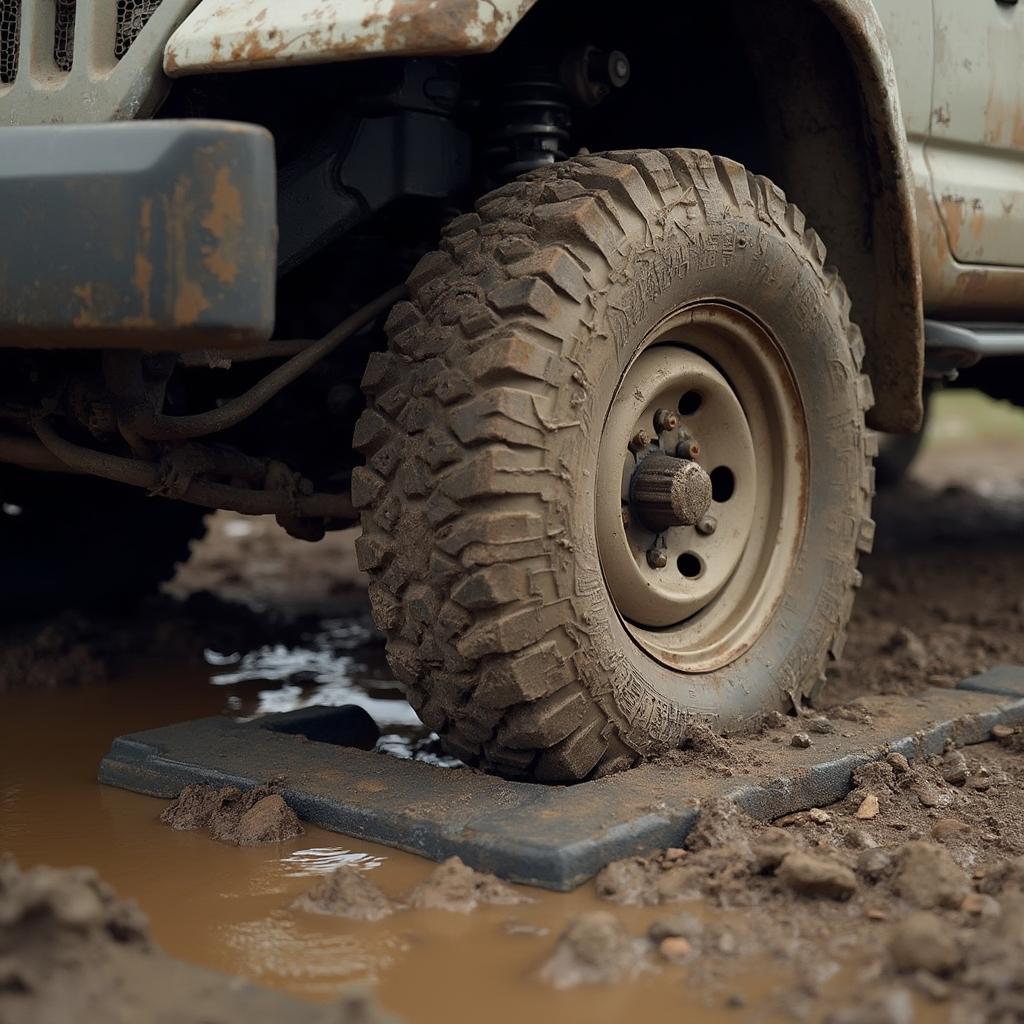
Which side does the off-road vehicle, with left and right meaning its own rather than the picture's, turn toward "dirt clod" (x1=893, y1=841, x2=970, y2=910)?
left

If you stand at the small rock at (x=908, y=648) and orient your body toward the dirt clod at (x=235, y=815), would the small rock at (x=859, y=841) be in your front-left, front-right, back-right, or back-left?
front-left

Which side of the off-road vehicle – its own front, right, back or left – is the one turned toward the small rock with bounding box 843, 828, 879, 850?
left

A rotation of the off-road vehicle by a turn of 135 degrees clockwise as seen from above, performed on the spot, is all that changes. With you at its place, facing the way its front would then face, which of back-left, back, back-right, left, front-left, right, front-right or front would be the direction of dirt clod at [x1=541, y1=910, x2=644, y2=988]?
back

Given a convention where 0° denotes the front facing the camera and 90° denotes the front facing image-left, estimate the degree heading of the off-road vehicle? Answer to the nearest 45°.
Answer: approximately 45°
